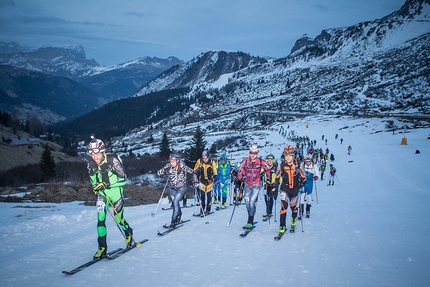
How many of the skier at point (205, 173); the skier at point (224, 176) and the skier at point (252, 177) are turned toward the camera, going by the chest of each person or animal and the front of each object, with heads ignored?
3

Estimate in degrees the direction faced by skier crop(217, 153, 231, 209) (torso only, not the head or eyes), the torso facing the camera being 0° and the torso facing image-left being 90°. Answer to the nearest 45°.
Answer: approximately 0°

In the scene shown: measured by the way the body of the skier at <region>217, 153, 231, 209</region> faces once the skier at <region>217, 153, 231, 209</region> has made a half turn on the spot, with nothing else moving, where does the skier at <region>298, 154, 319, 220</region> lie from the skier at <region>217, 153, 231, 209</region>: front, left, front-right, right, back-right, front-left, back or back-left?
back-right

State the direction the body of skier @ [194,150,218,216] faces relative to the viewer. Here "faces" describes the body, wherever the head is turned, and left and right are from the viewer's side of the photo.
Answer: facing the viewer

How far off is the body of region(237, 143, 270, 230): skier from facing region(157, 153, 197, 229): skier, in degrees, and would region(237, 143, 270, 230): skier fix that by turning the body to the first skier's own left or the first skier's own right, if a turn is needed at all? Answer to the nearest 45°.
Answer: approximately 90° to the first skier's own right

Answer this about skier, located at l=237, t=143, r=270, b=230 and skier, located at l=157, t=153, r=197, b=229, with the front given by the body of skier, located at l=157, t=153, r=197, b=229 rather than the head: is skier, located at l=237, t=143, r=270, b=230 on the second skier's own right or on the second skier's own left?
on the second skier's own left

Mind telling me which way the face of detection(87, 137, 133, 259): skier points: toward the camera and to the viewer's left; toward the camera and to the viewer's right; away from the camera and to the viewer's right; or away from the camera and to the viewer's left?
toward the camera and to the viewer's left

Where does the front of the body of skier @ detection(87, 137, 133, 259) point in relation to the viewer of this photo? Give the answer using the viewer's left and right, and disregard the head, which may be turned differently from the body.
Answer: facing the viewer and to the left of the viewer

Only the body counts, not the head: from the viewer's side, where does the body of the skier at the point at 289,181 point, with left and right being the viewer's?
facing the viewer

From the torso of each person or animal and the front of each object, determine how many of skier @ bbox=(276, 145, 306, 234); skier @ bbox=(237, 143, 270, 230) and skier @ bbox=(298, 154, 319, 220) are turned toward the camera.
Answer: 3

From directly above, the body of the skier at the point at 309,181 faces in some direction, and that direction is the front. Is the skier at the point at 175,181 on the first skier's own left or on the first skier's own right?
on the first skier's own right

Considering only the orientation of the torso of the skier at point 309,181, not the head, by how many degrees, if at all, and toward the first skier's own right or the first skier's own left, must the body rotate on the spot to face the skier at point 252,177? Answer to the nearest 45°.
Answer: approximately 45° to the first skier's own right

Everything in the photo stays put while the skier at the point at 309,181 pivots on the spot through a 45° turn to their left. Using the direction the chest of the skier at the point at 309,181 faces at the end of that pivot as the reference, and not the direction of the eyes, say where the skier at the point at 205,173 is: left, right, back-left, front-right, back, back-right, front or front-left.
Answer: back-right
